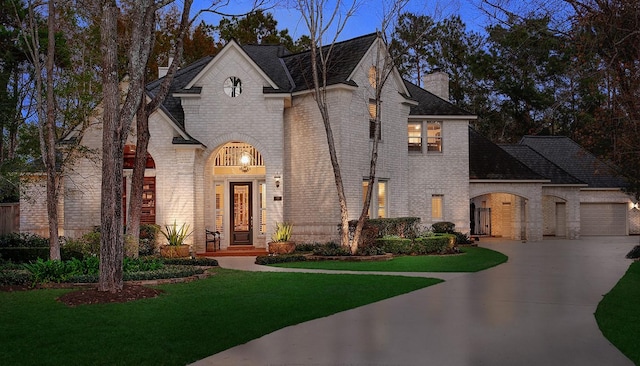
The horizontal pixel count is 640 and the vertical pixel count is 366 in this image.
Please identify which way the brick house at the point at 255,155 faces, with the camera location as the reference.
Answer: facing the viewer

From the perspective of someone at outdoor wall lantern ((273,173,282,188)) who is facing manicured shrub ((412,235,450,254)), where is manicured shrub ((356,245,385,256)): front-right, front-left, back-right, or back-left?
front-right

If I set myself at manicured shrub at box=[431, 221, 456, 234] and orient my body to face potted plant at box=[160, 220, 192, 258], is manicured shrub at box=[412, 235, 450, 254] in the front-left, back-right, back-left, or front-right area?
front-left

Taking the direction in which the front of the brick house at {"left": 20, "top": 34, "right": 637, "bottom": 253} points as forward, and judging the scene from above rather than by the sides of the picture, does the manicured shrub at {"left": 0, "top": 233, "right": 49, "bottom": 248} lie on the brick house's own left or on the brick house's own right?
on the brick house's own right

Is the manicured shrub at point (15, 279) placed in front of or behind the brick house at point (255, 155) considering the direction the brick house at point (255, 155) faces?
in front

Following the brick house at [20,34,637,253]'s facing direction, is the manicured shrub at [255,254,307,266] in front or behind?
in front

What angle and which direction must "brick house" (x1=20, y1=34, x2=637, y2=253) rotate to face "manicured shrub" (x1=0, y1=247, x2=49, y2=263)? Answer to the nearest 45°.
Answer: approximately 45° to its right

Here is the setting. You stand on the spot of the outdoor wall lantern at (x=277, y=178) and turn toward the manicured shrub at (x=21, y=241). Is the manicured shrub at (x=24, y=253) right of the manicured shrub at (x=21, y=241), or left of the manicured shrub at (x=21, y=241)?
left

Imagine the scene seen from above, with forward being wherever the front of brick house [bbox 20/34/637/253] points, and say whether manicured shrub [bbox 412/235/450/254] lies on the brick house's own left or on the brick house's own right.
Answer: on the brick house's own left

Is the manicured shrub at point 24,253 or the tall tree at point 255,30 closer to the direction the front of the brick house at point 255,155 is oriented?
the manicured shrub
